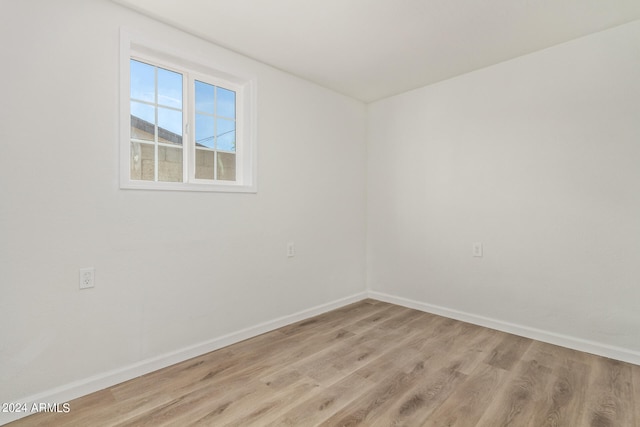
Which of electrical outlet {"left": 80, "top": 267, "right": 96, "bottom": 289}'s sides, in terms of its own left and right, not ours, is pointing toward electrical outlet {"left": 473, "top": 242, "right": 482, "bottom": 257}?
left

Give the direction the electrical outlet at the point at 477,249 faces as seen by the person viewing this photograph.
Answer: facing the viewer

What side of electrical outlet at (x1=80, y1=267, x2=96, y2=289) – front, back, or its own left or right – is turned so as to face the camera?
front

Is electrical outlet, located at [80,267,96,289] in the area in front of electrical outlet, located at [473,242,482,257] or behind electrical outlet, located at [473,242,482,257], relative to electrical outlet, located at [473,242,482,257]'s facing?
in front
